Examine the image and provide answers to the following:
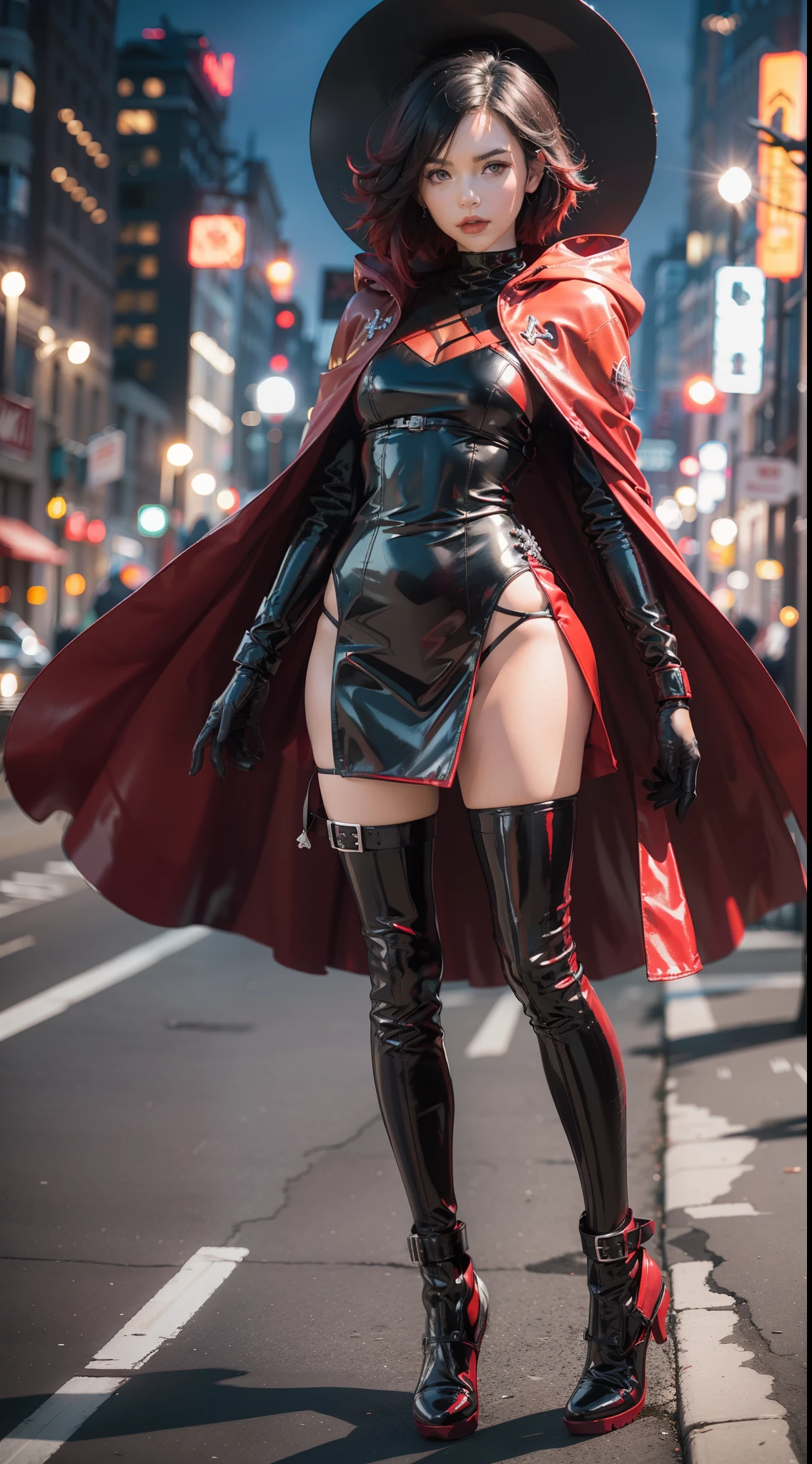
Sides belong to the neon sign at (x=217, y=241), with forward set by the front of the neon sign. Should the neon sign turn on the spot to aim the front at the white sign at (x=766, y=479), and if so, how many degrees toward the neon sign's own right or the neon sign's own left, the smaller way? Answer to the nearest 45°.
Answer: approximately 45° to the neon sign's own left

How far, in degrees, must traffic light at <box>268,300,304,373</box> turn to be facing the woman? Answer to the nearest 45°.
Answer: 0° — it already faces them

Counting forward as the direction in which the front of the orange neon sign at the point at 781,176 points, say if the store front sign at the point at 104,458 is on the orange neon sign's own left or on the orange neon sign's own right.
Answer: on the orange neon sign's own right

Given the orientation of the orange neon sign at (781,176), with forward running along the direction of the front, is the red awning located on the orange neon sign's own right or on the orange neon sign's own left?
on the orange neon sign's own right

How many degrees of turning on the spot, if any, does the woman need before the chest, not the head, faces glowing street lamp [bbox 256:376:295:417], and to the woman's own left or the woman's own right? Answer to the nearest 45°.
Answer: approximately 180°

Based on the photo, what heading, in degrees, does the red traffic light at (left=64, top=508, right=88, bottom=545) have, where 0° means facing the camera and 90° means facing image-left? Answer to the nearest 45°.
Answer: approximately 0°
